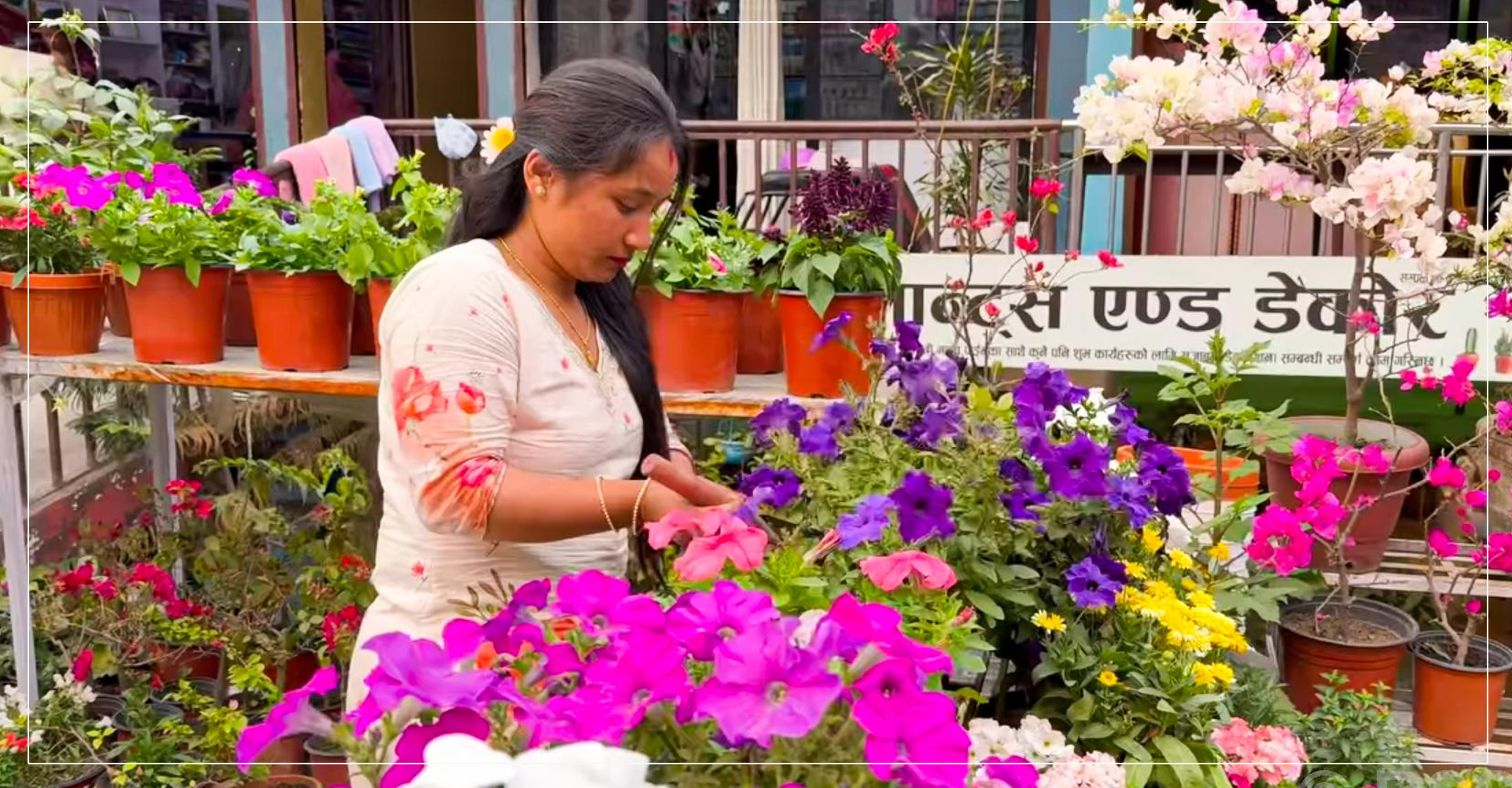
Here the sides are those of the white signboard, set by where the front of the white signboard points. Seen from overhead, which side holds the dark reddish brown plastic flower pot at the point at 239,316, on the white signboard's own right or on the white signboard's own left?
on the white signboard's own right

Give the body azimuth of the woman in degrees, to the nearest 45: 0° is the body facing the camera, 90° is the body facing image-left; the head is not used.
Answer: approximately 315°

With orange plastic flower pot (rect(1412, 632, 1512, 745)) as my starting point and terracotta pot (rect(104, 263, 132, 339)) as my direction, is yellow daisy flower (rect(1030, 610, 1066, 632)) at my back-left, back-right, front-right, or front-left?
front-left

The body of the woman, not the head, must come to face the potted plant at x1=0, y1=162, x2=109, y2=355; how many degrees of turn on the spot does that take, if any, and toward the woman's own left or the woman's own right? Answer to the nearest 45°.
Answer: approximately 180°

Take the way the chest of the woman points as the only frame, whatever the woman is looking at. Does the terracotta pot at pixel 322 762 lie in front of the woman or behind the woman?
behind

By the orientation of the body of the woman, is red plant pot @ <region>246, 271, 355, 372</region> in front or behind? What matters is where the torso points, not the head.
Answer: behind

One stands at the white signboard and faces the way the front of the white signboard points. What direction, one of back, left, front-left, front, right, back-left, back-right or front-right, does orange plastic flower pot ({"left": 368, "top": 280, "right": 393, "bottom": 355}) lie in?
right

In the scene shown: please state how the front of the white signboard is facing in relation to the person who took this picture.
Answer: facing the viewer

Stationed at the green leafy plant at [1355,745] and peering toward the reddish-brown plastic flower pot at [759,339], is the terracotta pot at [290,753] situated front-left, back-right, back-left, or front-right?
front-left

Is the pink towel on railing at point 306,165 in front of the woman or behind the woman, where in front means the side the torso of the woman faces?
behind
